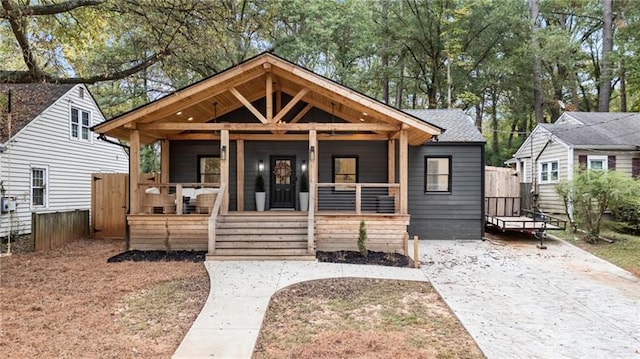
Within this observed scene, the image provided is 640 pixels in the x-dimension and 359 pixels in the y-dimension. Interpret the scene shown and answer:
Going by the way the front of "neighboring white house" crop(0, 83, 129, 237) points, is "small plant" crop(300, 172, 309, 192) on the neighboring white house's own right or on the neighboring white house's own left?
on the neighboring white house's own left

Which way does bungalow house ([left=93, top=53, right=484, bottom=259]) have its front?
toward the camera

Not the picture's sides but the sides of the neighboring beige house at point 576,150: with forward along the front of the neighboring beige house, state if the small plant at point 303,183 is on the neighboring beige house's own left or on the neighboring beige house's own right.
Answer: on the neighboring beige house's own right

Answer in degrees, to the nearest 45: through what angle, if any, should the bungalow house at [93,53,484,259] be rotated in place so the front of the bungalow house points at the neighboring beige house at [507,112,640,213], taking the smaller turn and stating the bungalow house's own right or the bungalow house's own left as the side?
approximately 90° to the bungalow house's own left

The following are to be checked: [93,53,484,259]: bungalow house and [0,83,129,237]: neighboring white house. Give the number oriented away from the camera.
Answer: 0

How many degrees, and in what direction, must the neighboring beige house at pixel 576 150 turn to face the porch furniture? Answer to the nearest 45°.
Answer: approximately 90° to its right

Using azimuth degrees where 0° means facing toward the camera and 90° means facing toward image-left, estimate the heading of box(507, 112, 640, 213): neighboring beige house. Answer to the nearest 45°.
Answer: approximately 315°

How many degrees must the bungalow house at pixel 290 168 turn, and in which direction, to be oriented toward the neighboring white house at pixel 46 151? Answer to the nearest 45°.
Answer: approximately 90° to its right

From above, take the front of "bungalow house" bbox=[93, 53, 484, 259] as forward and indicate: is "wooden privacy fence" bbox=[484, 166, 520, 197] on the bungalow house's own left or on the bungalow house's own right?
on the bungalow house's own left

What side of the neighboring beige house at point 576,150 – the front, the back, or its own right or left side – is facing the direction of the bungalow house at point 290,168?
right

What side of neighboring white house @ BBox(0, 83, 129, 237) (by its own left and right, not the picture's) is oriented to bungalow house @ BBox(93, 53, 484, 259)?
left

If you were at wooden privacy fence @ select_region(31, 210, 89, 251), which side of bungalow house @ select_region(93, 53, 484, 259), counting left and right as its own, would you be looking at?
right

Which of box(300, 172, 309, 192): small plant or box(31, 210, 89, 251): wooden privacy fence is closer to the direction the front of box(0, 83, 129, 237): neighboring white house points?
the wooden privacy fence

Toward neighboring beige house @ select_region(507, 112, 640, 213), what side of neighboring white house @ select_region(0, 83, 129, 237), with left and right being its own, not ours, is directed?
left
